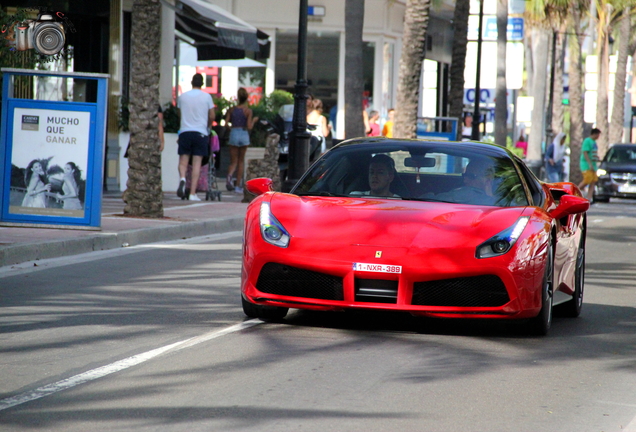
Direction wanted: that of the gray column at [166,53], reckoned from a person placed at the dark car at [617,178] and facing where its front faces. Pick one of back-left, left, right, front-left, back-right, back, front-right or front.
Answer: front-right

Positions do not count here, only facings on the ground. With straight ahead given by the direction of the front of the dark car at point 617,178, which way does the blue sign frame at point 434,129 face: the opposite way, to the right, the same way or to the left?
the same way

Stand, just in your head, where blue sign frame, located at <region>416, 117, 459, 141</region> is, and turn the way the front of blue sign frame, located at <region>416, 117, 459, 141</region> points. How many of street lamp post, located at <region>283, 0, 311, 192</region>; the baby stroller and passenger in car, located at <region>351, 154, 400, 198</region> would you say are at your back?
0

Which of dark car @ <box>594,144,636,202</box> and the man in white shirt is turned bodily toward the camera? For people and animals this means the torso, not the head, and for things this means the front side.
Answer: the dark car

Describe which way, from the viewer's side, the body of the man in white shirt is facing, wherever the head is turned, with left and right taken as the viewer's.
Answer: facing away from the viewer

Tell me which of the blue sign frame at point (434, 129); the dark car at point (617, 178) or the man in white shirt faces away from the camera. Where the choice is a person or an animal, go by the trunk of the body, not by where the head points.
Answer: the man in white shirt

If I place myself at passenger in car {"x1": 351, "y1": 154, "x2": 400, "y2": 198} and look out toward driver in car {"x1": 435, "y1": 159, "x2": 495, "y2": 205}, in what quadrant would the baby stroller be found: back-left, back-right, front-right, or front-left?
back-left

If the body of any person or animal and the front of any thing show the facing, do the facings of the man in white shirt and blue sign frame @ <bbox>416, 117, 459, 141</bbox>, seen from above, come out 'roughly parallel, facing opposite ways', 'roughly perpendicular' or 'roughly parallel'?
roughly parallel, facing opposite ways

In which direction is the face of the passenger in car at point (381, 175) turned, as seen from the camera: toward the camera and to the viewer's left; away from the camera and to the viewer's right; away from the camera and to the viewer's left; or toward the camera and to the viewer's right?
toward the camera and to the viewer's left

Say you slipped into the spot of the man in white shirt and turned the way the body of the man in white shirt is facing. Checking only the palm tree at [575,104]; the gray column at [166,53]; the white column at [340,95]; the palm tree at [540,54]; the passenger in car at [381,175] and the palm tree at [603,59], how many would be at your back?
1

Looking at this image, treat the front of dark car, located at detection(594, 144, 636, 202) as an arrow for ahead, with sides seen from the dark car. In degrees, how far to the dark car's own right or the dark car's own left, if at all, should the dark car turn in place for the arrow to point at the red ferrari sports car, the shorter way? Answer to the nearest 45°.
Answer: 0° — it already faces it

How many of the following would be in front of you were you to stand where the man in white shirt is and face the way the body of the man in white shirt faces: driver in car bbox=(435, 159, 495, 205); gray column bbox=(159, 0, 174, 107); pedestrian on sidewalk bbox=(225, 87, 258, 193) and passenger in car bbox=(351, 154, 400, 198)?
2

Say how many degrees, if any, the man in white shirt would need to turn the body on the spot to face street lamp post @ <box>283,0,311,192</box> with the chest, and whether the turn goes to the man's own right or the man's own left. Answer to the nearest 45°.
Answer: approximately 90° to the man's own right

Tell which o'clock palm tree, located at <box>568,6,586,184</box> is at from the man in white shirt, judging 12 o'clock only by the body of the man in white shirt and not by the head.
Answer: The palm tree is roughly at 1 o'clock from the man in white shirt.

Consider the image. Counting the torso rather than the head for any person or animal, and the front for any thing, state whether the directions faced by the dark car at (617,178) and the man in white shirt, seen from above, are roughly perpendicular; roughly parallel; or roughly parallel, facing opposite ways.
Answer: roughly parallel, facing opposite ways

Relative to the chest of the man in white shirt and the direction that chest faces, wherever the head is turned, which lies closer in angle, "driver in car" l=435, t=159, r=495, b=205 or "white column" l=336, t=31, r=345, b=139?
the white column

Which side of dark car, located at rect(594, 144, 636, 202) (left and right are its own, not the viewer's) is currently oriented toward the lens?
front

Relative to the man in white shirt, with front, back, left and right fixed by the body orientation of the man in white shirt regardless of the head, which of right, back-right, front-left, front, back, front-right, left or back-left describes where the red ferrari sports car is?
back

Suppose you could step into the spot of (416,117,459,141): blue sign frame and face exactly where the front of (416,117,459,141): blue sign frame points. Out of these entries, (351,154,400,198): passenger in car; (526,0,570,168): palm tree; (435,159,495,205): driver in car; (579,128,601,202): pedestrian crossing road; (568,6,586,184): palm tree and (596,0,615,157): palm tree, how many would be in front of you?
2

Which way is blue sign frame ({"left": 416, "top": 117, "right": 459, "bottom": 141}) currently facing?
toward the camera
